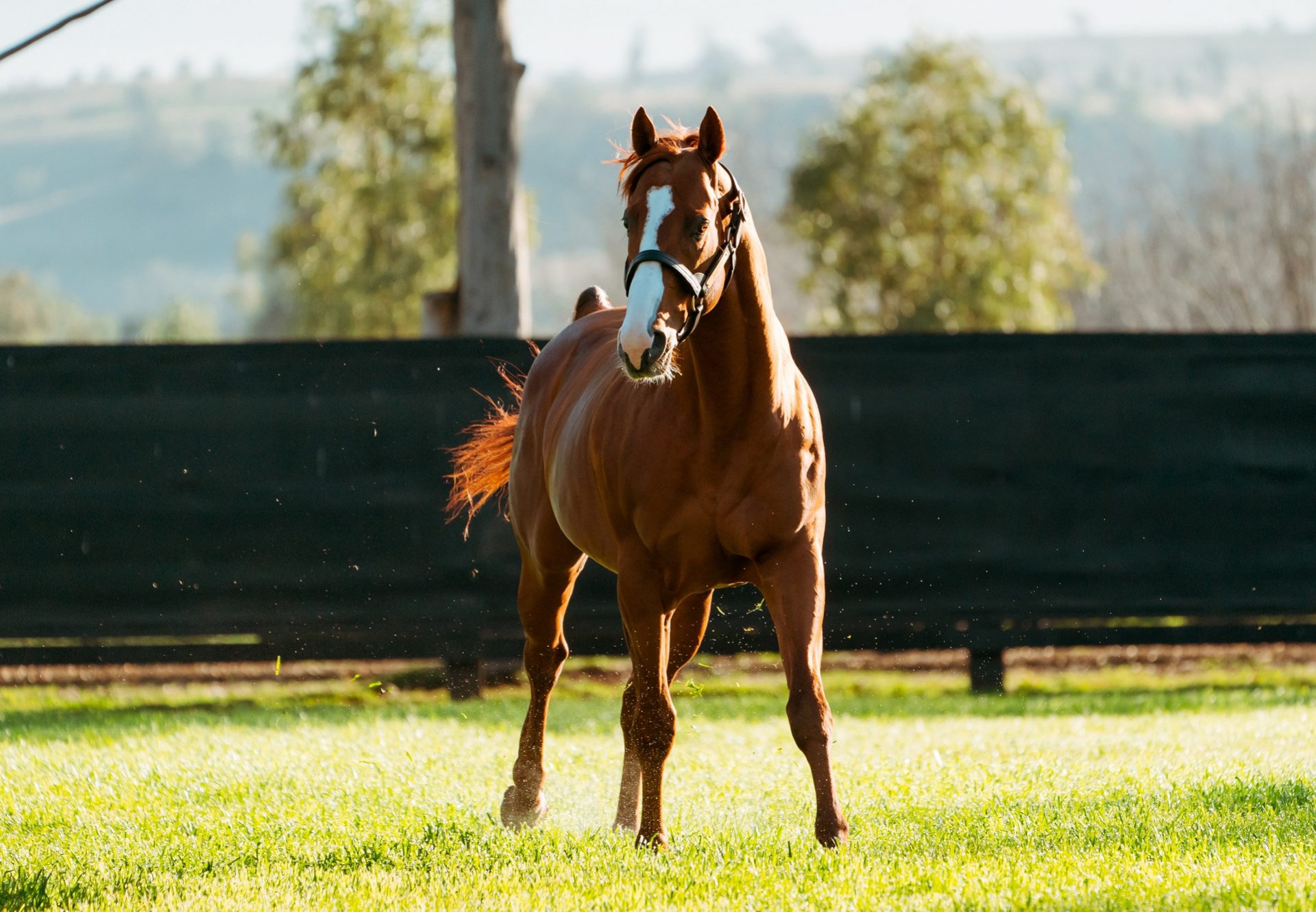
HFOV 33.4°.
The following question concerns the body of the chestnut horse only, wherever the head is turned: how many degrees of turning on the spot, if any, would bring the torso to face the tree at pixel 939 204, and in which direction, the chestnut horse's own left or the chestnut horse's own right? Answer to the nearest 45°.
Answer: approximately 135° to the chestnut horse's own left

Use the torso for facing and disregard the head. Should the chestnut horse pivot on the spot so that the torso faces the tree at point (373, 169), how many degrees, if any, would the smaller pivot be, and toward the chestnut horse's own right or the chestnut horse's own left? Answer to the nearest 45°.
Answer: approximately 135° to the chestnut horse's own left

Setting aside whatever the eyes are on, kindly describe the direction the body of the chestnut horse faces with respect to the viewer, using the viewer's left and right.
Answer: facing the viewer and to the right of the viewer

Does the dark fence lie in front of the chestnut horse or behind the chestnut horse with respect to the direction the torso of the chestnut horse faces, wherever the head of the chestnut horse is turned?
behind

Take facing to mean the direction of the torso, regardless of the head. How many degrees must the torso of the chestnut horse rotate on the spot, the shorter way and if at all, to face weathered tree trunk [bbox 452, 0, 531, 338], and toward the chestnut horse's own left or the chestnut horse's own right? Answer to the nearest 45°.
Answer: approximately 135° to the chestnut horse's own left
